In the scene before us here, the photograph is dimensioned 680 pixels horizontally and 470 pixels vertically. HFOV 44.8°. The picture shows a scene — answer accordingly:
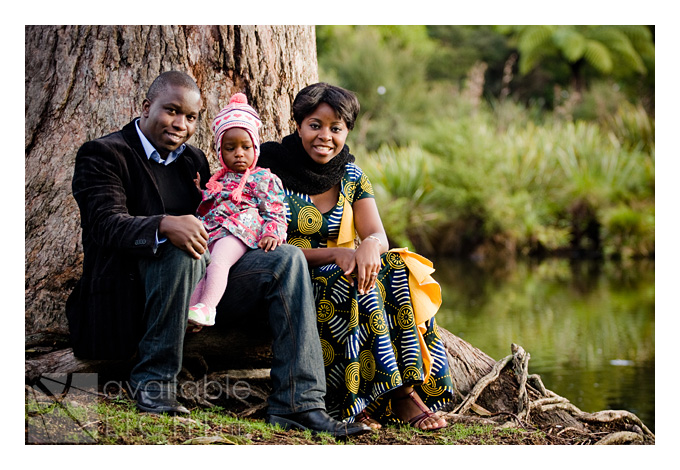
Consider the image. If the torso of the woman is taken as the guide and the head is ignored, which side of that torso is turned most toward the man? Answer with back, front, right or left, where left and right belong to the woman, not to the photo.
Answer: right

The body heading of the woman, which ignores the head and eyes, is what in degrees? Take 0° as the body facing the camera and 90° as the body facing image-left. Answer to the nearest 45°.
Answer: approximately 315°

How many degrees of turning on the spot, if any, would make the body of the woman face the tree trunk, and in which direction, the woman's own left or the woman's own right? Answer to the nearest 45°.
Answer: approximately 180°

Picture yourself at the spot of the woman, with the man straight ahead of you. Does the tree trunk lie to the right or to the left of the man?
right

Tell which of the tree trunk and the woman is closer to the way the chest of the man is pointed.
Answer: the woman

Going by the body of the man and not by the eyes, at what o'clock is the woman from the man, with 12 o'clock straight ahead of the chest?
The woman is roughly at 10 o'clock from the man.

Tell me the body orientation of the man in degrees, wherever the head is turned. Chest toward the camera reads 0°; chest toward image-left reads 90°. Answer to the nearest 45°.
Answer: approximately 315°
